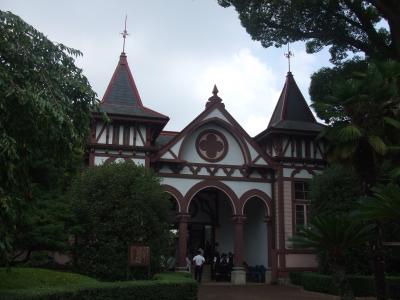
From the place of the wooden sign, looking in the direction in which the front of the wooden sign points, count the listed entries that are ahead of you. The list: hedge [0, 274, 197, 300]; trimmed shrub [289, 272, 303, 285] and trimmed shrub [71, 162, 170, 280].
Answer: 1

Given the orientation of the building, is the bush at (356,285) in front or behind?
in front

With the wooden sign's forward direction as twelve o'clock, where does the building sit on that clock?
The building is roughly at 7 o'clock from the wooden sign.

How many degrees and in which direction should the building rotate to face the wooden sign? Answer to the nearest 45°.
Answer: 0° — it already faces it

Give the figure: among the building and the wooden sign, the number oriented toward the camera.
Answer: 2

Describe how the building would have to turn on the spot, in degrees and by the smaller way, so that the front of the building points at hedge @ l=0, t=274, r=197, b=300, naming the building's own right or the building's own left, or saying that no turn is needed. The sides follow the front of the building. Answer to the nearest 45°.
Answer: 0° — it already faces it

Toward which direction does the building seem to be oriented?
toward the camera

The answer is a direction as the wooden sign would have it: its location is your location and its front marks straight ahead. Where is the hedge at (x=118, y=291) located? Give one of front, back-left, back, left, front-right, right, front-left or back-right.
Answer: front

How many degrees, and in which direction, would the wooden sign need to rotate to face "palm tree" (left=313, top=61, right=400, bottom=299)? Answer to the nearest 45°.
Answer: approximately 90° to its left

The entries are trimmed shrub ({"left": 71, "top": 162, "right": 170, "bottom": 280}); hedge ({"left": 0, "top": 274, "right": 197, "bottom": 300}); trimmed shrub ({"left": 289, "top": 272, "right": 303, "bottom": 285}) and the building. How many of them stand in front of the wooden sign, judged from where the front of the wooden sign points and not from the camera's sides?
1

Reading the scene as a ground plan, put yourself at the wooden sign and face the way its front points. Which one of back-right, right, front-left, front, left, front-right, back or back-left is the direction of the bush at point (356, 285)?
left

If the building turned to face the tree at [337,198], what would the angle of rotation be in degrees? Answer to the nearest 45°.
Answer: approximately 45° to its left
